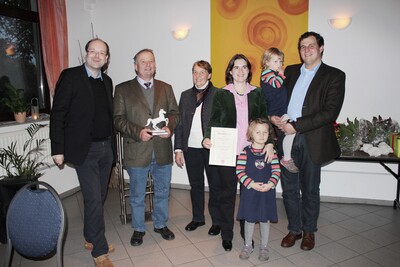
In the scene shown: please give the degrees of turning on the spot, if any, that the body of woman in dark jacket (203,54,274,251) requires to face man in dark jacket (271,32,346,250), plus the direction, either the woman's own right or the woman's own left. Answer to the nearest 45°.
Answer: approximately 90° to the woman's own left

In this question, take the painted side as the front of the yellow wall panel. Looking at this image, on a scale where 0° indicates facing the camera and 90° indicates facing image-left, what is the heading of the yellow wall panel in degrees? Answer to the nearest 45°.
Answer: approximately 0°

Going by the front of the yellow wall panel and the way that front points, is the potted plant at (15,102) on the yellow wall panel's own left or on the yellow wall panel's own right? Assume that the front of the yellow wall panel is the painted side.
on the yellow wall panel's own right

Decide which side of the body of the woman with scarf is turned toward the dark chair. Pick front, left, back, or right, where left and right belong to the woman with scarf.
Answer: right

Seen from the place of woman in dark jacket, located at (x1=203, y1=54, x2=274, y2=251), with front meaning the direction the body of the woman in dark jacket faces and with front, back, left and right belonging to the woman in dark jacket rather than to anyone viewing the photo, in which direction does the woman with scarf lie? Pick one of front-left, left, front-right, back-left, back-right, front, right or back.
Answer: back-right

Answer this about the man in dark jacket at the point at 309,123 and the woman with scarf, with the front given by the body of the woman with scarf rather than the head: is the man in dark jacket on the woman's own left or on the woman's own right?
on the woman's own left

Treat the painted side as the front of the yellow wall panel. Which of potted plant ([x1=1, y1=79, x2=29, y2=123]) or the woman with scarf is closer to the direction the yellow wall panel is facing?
the woman with scarf

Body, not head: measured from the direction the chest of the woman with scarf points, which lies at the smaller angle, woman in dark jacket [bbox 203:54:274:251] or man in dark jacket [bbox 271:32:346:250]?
the woman in dark jacket
